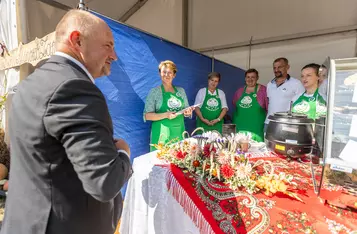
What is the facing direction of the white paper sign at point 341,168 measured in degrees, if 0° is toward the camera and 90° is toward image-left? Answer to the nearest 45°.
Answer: approximately 0°

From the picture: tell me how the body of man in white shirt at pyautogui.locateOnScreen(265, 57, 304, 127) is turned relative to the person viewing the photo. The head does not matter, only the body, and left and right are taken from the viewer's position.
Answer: facing the viewer and to the left of the viewer

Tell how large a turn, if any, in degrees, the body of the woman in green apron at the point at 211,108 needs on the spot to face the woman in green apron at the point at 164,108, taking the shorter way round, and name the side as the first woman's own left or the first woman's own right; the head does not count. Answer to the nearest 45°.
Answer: approximately 45° to the first woman's own right

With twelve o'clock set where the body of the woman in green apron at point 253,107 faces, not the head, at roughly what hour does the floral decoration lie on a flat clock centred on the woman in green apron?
The floral decoration is roughly at 12 o'clock from the woman in green apron.

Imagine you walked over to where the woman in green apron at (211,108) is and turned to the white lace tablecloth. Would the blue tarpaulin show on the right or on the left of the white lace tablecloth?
right

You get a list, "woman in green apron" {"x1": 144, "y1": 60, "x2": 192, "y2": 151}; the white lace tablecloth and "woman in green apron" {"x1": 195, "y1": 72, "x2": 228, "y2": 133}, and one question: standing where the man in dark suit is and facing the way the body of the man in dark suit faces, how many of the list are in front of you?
3

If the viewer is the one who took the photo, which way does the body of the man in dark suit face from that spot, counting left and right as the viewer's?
facing away from the viewer and to the right of the viewer

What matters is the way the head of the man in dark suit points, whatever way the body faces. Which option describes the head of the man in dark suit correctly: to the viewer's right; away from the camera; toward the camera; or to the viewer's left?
to the viewer's right

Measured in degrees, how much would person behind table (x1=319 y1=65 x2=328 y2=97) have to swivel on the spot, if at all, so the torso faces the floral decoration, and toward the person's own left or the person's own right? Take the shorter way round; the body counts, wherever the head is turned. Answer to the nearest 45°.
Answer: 0° — they already face it
